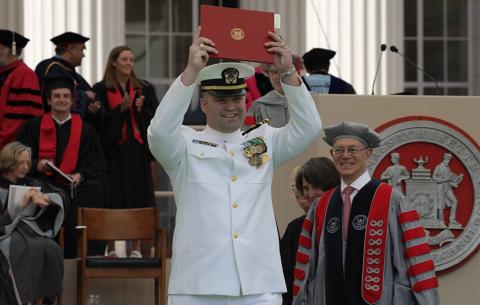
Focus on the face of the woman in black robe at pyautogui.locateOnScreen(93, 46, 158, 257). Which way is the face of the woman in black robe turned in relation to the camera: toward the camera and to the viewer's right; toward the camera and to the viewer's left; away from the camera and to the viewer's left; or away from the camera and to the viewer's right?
toward the camera and to the viewer's right

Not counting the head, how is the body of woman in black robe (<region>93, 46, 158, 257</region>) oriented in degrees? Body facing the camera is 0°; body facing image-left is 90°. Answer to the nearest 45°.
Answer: approximately 315°

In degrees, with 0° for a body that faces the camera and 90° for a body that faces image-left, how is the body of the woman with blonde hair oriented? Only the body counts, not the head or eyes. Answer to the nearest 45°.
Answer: approximately 315°

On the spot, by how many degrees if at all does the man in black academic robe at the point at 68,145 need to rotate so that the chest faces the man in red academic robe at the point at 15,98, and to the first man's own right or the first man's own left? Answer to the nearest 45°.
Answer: approximately 135° to the first man's own right
